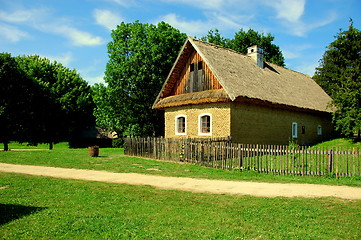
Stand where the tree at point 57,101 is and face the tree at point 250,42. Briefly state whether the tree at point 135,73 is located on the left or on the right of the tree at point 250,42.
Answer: left

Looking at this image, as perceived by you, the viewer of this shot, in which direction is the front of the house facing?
facing the viewer and to the left of the viewer

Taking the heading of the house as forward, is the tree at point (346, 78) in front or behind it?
behind

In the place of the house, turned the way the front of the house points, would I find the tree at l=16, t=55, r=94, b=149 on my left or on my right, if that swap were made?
on my right

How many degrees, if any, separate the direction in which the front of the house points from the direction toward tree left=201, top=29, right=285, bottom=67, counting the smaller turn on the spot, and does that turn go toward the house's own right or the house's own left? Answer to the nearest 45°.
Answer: approximately 135° to the house's own right

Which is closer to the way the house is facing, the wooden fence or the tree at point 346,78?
the wooden fence

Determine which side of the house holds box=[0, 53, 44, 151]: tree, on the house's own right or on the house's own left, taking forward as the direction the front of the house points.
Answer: on the house's own right

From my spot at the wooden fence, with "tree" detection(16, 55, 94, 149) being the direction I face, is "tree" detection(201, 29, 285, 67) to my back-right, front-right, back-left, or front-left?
front-right

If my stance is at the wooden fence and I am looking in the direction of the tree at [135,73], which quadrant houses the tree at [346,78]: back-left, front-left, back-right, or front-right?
front-right

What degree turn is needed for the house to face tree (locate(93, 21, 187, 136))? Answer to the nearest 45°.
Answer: approximately 90° to its right
